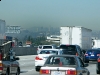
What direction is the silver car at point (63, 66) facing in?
away from the camera
